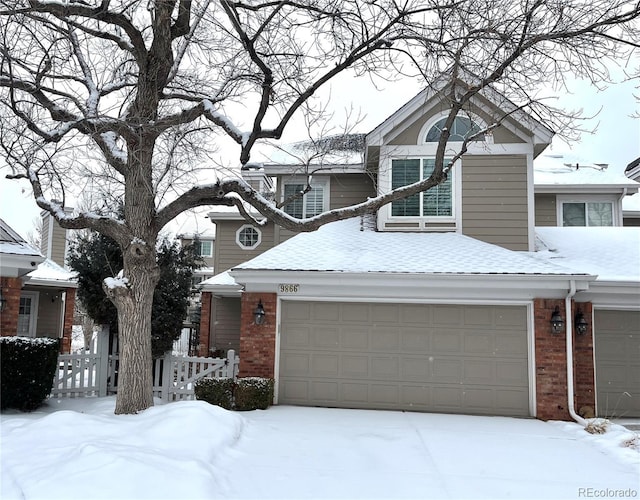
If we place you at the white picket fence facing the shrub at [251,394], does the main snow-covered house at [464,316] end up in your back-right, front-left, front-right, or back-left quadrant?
front-left

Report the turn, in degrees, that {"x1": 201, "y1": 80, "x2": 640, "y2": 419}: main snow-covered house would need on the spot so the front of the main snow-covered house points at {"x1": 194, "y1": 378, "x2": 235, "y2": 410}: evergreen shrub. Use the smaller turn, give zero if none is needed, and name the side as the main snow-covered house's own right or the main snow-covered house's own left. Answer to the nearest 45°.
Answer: approximately 90° to the main snow-covered house's own right

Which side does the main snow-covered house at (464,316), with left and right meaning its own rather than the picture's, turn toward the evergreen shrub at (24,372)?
right

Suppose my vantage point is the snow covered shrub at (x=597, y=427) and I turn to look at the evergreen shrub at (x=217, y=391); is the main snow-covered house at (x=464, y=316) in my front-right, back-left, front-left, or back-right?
front-right

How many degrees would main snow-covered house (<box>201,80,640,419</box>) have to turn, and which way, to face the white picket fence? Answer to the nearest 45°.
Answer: approximately 90° to its right

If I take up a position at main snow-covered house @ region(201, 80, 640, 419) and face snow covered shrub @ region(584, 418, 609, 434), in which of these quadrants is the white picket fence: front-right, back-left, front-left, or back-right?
back-right

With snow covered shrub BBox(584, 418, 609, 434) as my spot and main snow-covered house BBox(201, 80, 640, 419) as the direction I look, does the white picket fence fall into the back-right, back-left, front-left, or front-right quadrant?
front-left

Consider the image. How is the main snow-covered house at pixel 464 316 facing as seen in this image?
toward the camera

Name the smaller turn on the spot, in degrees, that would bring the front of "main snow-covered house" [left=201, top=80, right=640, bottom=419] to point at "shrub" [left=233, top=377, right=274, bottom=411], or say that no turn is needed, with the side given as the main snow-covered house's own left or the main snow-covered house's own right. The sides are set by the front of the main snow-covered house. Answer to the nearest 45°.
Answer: approximately 90° to the main snow-covered house's own right

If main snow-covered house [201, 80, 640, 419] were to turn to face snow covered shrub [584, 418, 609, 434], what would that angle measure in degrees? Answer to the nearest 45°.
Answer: approximately 45° to its left

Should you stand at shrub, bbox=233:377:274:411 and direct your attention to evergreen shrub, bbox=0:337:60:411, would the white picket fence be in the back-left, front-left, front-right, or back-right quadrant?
front-right
